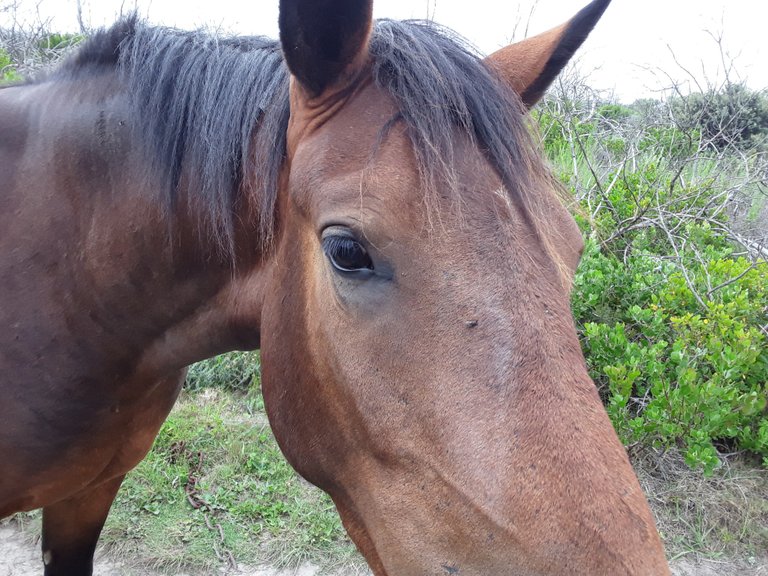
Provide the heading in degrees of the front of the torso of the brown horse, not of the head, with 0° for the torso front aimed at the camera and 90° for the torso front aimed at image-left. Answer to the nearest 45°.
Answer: approximately 315°

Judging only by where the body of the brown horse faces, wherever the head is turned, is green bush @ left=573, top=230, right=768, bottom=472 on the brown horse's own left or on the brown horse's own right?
on the brown horse's own left
